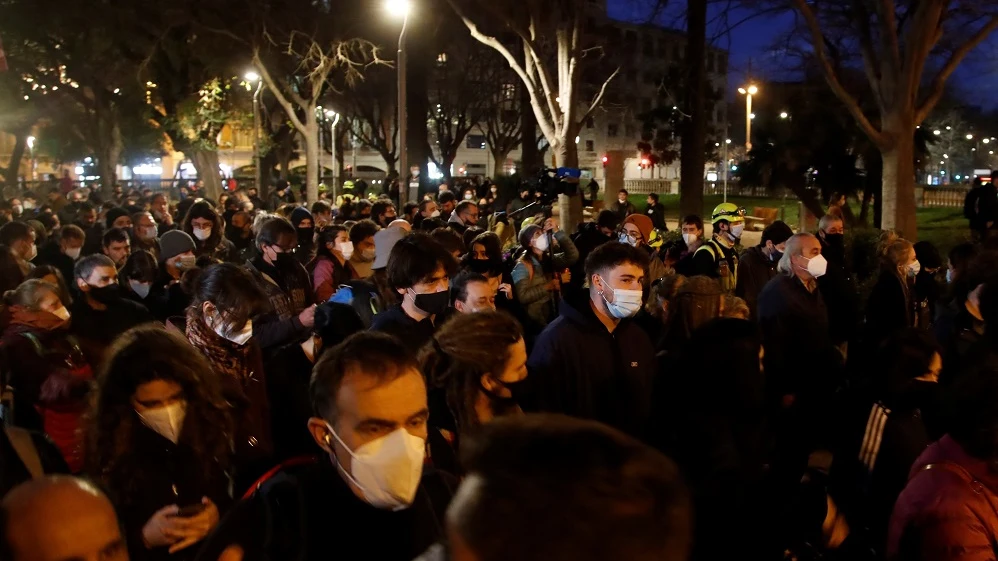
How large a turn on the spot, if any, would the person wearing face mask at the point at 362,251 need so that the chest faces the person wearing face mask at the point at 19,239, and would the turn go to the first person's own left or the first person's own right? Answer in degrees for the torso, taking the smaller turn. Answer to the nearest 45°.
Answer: approximately 135° to the first person's own right

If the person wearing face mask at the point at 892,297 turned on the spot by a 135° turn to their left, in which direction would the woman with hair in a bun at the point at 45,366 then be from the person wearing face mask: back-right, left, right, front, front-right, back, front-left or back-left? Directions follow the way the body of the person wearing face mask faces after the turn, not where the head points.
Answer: left

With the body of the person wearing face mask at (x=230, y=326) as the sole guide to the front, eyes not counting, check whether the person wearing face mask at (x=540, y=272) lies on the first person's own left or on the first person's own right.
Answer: on the first person's own left

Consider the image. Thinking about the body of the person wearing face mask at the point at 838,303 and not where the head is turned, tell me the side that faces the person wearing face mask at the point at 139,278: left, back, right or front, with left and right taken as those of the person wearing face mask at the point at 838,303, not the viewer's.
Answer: right

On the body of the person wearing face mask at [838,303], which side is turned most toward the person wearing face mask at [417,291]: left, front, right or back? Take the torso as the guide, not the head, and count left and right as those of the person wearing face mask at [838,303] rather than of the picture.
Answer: right

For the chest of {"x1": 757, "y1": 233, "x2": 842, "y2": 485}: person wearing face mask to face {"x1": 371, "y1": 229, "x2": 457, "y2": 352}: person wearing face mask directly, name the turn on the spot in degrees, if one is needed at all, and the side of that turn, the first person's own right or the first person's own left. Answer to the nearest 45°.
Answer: approximately 90° to the first person's own right

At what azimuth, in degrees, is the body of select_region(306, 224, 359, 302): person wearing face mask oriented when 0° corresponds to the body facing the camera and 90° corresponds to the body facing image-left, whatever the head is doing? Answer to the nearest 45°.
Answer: approximately 315°

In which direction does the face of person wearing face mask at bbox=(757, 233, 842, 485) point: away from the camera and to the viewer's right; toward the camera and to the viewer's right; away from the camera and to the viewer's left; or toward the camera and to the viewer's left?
toward the camera and to the viewer's right

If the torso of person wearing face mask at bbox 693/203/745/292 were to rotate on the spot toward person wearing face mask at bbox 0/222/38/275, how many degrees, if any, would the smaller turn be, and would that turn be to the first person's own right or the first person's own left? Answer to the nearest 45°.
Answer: approximately 135° to the first person's own right
